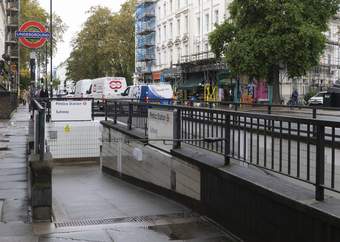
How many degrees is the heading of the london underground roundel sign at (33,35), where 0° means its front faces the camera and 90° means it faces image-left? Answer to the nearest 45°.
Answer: approximately 0°

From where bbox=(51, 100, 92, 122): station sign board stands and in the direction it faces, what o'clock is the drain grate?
The drain grate is roughly at 12 o'clock from the station sign board.

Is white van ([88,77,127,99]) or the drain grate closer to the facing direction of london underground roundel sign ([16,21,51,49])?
the drain grate

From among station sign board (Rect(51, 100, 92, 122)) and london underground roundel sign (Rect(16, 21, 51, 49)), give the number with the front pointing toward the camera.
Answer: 2

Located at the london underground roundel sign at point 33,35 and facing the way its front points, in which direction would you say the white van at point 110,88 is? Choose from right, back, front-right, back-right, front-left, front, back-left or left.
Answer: back

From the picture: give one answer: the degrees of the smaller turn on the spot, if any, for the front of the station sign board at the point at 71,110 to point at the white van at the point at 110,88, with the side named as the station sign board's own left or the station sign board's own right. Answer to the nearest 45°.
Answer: approximately 180°

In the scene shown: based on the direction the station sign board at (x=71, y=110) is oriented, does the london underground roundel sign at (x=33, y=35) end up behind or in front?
behind

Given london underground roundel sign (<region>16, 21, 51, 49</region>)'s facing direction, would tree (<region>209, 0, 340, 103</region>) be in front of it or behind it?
behind

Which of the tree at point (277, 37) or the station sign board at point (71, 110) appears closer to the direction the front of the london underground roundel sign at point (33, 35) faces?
the station sign board

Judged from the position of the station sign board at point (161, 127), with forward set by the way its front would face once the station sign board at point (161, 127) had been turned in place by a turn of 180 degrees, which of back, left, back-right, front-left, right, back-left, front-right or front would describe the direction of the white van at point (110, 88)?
front-left
